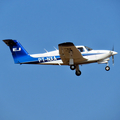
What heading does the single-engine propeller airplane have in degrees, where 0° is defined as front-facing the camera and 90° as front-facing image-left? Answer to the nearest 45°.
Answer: approximately 270°
